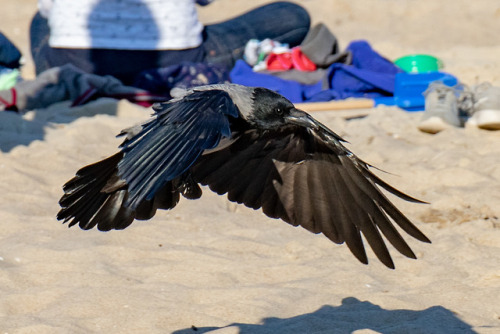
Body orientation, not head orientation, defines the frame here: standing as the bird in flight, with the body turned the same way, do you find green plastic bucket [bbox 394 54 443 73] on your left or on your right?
on your left

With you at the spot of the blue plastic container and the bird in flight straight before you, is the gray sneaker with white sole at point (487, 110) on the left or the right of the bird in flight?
left

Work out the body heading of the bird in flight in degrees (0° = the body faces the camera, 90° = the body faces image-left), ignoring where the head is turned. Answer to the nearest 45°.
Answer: approximately 315°

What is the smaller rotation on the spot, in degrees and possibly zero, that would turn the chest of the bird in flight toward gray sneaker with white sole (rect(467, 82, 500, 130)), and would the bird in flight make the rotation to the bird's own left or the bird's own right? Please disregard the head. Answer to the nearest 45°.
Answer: approximately 90° to the bird's own left

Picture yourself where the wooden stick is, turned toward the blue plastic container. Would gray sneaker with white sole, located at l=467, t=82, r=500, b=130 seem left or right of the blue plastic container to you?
right

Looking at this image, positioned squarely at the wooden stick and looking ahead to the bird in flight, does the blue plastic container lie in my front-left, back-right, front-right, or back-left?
back-left

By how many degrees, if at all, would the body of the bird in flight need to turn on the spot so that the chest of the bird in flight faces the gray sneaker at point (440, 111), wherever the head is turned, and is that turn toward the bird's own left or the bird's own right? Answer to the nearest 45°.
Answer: approximately 90° to the bird's own left
